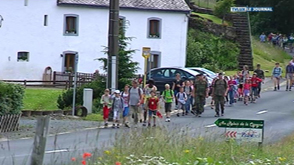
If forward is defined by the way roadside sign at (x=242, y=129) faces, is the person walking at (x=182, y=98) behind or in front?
behind

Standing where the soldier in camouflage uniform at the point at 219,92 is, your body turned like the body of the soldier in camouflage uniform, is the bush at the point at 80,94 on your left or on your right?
on your right

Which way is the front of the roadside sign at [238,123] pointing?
toward the camera

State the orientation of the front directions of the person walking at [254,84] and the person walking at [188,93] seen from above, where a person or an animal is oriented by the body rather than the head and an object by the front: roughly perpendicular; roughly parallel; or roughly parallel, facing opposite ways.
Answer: roughly parallel

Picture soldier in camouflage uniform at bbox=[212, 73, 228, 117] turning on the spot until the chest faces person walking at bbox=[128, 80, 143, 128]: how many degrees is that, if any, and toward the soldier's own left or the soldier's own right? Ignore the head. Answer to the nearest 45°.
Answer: approximately 45° to the soldier's own right

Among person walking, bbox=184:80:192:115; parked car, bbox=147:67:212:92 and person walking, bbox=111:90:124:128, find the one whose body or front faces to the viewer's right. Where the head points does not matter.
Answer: the parked car

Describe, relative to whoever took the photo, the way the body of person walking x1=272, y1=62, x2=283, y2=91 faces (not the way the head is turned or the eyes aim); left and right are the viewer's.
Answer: facing the viewer

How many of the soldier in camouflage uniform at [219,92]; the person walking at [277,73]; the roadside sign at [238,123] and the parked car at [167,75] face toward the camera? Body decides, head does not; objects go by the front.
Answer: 3

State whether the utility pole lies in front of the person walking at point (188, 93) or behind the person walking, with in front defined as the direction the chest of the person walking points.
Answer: in front

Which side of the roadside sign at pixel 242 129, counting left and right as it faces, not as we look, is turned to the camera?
front

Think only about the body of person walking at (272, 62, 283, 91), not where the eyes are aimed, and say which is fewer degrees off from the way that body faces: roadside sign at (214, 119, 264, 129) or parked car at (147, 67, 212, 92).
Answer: the roadside sign

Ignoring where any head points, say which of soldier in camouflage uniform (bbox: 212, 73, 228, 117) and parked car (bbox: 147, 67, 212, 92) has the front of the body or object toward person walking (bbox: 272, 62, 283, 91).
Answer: the parked car
